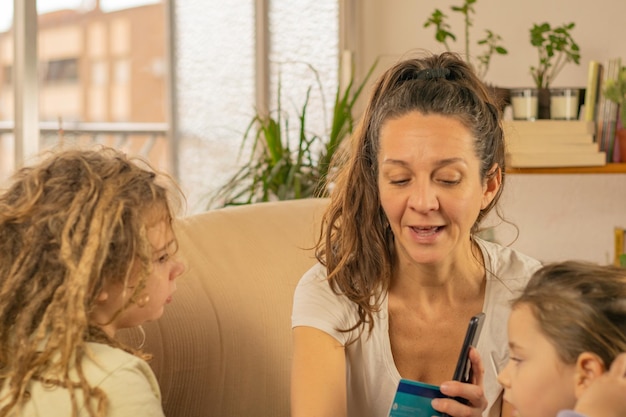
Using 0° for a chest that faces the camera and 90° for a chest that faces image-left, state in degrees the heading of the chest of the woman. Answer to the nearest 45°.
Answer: approximately 0°

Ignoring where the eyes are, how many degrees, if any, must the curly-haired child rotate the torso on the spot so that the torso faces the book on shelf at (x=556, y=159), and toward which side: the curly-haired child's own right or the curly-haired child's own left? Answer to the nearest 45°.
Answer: approximately 45° to the curly-haired child's own left

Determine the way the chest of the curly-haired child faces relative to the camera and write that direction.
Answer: to the viewer's right

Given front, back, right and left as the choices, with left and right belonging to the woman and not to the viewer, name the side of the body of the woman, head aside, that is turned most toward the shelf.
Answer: back

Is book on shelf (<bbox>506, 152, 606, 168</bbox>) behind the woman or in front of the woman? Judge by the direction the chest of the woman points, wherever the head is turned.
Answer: behind

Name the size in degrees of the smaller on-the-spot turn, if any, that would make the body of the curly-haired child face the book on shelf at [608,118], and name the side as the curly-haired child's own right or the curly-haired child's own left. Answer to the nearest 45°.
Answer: approximately 45° to the curly-haired child's own left

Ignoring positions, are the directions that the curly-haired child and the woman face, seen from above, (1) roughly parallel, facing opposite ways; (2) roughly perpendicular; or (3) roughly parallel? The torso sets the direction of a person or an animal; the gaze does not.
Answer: roughly perpendicular

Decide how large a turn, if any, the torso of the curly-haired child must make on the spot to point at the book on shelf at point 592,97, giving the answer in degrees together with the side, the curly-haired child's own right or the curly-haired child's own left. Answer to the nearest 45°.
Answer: approximately 45° to the curly-haired child's own left

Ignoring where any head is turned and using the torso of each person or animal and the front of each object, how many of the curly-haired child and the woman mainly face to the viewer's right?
1

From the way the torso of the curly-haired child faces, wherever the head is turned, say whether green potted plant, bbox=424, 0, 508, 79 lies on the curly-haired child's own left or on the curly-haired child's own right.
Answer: on the curly-haired child's own left

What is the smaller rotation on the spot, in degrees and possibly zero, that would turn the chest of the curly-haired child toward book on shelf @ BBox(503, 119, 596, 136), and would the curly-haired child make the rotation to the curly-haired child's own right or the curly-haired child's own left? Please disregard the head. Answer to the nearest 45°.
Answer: approximately 45° to the curly-haired child's own left

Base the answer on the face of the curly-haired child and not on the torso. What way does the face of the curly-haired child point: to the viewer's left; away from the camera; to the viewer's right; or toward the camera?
to the viewer's right

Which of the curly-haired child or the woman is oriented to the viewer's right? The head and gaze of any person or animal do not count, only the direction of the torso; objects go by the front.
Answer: the curly-haired child

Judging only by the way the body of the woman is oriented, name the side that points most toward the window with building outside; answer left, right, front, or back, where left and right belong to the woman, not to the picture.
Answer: back
